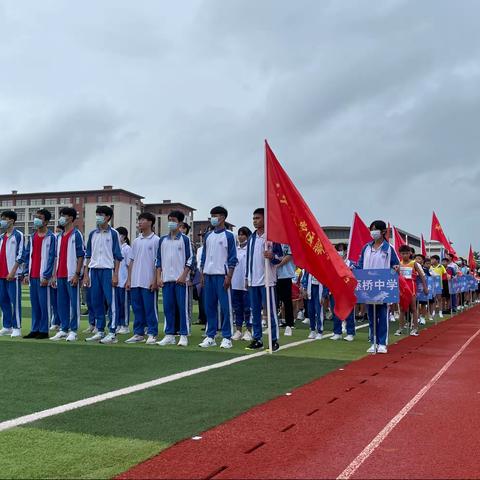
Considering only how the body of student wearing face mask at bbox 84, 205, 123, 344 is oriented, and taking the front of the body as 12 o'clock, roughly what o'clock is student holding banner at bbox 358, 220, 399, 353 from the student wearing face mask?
The student holding banner is roughly at 8 o'clock from the student wearing face mask.

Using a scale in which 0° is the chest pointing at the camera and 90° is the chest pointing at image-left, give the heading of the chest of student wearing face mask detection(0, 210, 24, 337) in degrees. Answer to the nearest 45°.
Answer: approximately 45°

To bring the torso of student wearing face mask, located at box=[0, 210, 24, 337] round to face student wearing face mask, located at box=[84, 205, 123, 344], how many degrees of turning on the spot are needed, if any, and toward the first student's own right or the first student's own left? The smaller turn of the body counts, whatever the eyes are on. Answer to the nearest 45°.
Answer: approximately 90° to the first student's own left

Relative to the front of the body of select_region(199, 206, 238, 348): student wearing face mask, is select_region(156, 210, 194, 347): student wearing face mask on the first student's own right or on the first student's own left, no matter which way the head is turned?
on the first student's own right

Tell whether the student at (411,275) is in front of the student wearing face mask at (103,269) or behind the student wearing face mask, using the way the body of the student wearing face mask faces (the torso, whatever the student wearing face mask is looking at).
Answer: behind

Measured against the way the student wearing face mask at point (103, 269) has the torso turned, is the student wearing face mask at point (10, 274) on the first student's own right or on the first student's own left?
on the first student's own right

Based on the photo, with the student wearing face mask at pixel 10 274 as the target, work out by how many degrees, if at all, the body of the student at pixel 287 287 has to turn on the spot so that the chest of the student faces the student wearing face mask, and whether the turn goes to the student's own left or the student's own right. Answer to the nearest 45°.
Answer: approximately 45° to the student's own right

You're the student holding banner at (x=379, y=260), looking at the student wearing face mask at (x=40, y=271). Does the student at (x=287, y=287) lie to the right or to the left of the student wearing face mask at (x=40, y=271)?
right

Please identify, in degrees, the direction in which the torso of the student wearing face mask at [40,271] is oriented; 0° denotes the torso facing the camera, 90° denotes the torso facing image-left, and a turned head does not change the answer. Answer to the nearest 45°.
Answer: approximately 45°

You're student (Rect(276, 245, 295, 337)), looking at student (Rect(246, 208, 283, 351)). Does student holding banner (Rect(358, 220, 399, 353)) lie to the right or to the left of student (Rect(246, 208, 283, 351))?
left

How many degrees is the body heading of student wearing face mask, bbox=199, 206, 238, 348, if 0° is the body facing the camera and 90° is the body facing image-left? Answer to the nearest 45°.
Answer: approximately 45°
